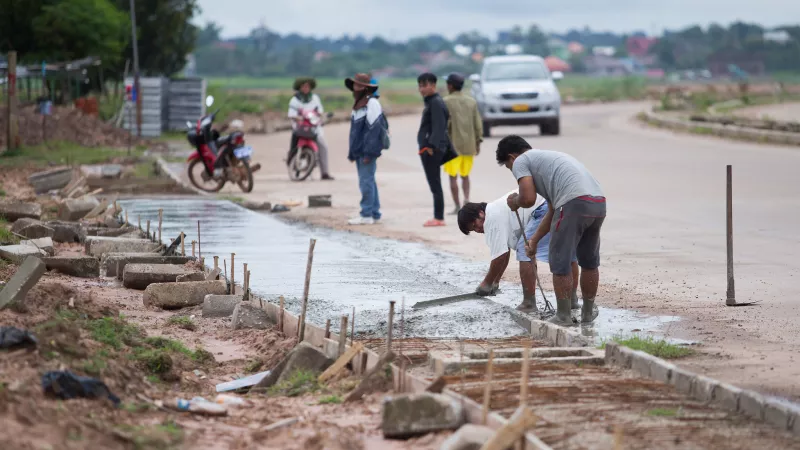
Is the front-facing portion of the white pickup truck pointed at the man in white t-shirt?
yes

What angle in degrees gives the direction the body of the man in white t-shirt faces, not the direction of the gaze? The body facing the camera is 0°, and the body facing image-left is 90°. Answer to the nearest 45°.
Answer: approximately 90°

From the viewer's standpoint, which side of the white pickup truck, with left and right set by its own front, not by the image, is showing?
front

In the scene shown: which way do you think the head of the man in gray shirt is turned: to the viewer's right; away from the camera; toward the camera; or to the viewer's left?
to the viewer's left

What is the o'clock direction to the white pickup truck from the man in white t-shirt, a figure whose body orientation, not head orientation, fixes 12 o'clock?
The white pickup truck is roughly at 3 o'clock from the man in white t-shirt.

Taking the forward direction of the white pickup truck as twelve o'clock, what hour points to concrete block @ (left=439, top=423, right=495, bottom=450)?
The concrete block is roughly at 12 o'clock from the white pickup truck.

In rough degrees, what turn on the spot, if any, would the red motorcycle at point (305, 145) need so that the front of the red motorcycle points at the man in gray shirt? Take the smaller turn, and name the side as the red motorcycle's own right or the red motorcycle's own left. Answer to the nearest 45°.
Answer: approximately 45° to the red motorcycle's own left

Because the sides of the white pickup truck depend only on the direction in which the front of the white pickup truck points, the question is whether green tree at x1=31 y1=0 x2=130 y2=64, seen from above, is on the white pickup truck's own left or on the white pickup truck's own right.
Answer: on the white pickup truck's own right

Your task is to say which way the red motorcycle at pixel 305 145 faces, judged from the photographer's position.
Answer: facing the viewer and to the left of the viewer

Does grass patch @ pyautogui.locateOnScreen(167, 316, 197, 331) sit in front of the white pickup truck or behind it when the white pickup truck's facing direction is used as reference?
in front

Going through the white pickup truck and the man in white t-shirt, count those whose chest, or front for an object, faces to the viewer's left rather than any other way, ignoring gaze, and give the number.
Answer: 1

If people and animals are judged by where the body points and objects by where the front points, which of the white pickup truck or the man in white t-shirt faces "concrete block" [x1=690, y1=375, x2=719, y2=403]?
the white pickup truck

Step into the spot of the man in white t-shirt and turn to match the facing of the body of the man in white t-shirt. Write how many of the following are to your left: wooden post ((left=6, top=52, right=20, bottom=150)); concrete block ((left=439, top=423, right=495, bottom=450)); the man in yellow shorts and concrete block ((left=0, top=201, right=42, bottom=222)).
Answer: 1

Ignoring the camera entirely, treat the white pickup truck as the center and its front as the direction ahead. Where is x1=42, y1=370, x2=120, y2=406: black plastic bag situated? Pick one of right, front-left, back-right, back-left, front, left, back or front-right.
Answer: front

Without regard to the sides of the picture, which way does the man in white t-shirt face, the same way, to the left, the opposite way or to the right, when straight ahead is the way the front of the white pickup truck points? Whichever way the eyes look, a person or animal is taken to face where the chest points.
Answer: to the right
